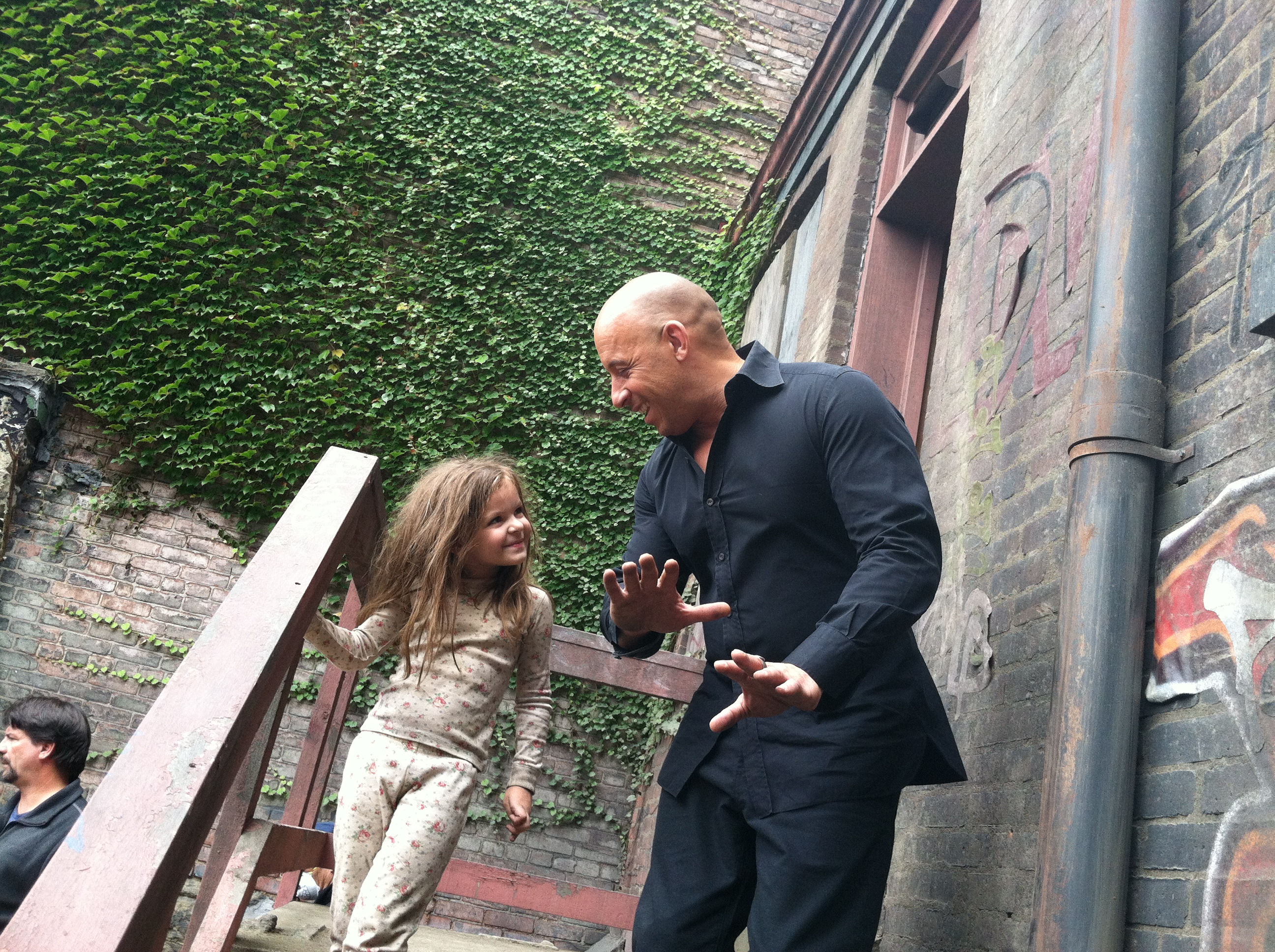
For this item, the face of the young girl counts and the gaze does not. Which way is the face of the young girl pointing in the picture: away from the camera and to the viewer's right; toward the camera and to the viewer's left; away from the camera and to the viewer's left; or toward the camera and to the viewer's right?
toward the camera and to the viewer's right

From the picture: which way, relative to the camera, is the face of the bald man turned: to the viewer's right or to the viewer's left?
to the viewer's left

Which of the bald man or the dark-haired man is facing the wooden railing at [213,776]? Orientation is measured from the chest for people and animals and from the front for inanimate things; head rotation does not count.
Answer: the bald man

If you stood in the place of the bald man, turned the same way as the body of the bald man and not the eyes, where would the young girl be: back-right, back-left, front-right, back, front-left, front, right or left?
right

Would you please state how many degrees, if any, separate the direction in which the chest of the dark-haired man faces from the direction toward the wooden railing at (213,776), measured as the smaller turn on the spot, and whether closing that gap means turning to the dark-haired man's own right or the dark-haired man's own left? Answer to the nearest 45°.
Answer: approximately 90° to the dark-haired man's own left

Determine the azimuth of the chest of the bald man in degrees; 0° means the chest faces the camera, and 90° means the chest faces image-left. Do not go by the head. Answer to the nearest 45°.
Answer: approximately 45°

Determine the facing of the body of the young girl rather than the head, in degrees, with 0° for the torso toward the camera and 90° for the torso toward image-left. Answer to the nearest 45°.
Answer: approximately 0°

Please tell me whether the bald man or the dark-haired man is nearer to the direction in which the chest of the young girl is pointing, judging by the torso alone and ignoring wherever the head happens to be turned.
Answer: the bald man

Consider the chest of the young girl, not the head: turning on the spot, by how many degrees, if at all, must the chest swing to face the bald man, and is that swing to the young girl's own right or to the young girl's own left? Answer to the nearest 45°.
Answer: approximately 45° to the young girl's own left
